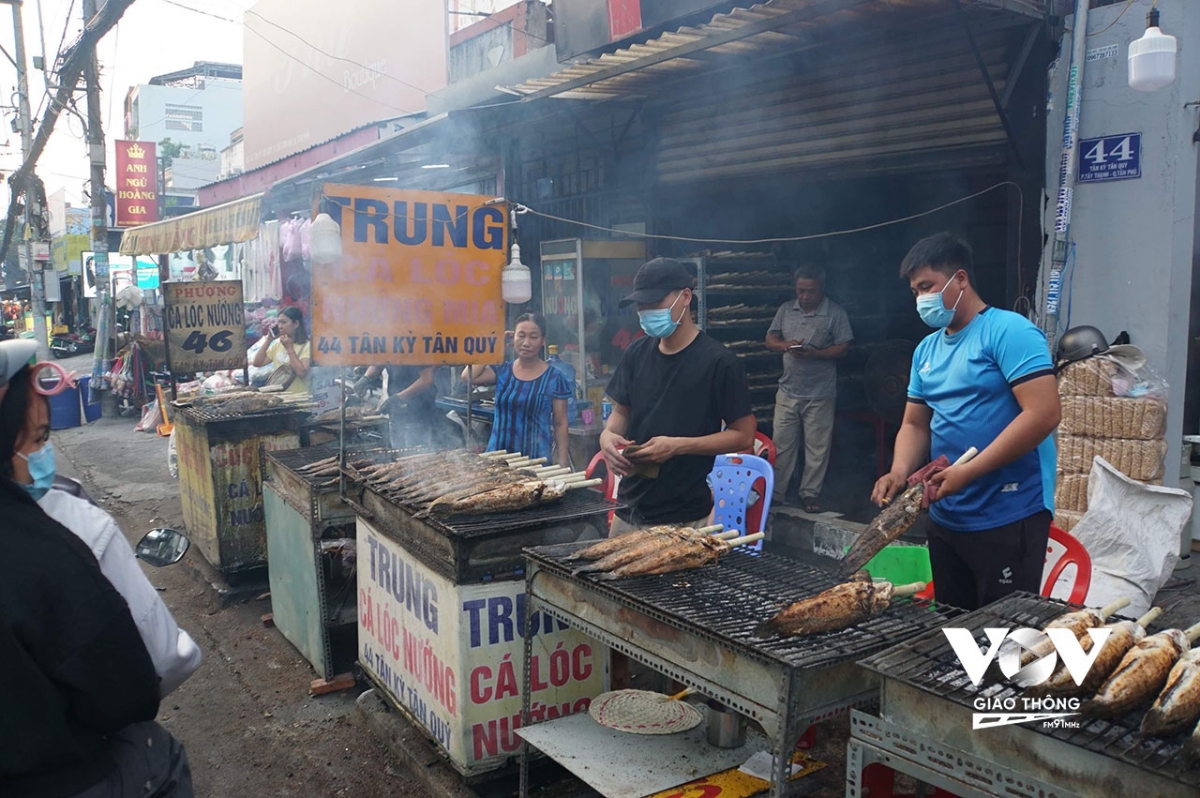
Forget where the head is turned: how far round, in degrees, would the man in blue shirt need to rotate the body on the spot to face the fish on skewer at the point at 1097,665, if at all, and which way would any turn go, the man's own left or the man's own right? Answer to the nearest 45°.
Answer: approximately 45° to the man's own left

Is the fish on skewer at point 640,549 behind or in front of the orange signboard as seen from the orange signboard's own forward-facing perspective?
in front

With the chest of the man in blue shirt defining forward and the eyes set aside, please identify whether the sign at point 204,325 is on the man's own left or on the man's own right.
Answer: on the man's own right

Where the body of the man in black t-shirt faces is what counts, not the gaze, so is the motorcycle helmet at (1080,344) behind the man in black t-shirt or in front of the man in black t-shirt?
behind

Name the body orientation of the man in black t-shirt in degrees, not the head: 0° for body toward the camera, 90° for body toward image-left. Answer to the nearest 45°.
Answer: approximately 45°

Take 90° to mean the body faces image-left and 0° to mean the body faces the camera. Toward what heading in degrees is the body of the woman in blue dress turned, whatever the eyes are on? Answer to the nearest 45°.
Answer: approximately 0°

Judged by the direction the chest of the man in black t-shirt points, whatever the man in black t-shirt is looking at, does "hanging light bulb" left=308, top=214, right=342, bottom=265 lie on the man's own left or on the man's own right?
on the man's own right

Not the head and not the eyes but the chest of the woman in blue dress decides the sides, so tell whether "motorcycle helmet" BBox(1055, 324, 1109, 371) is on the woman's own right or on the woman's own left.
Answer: on the woman's own left

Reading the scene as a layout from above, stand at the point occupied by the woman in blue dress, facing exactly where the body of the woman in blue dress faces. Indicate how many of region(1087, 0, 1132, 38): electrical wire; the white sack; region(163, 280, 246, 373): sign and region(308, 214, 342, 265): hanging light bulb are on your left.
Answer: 2

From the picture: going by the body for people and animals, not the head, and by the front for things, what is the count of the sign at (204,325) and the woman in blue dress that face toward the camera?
2
